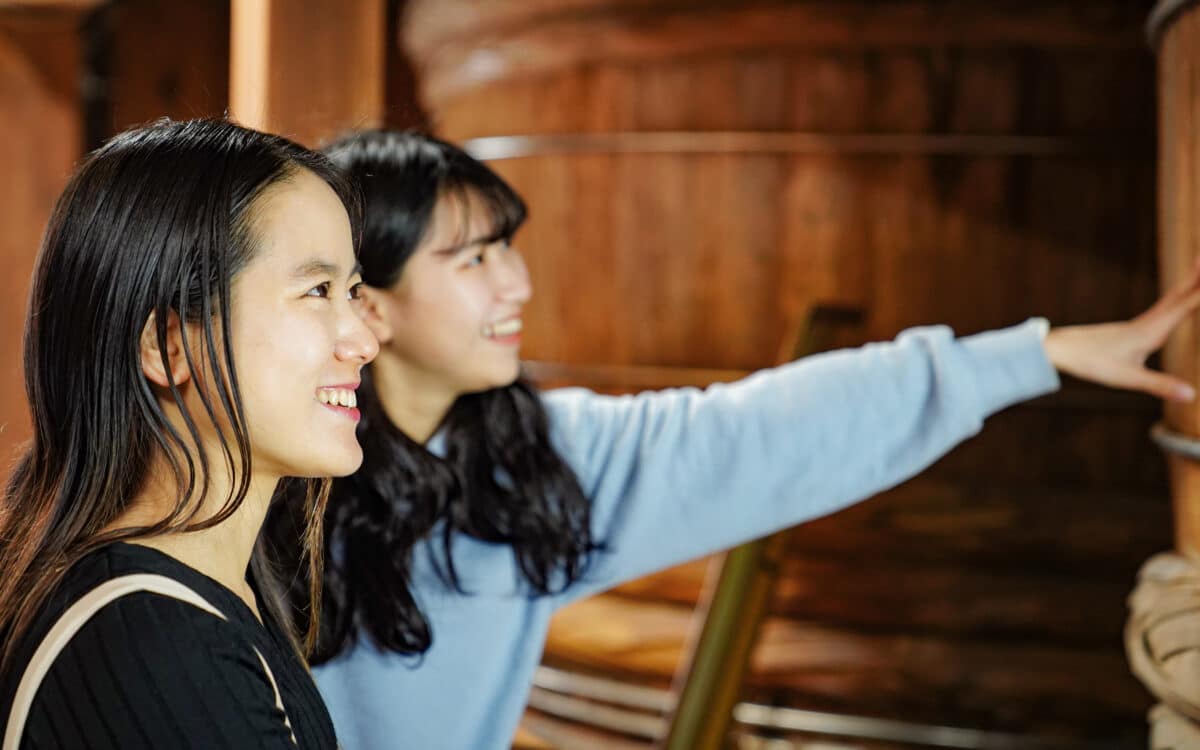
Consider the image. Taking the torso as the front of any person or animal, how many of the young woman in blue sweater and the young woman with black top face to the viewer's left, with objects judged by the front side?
0

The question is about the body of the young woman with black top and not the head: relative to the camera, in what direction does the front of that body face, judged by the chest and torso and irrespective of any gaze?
to the viewer's right

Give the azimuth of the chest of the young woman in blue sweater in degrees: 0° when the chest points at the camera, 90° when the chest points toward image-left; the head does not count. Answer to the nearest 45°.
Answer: approximately 315°

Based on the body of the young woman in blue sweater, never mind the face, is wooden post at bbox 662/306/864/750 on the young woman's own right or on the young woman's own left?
on the young woman's own left

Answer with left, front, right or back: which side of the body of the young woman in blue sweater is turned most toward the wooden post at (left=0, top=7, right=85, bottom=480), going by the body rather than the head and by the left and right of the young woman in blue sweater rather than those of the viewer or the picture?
back

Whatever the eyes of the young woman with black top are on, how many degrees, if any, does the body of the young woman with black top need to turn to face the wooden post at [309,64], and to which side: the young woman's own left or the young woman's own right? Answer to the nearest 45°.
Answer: approximately 90° to the young woman's own left

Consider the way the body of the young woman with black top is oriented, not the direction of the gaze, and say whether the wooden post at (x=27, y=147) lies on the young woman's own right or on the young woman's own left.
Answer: on the young woman's own left

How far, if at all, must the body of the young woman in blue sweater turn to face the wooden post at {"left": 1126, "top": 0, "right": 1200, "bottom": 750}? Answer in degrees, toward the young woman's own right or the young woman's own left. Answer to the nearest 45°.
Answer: approximately 45° to the young woman's own left

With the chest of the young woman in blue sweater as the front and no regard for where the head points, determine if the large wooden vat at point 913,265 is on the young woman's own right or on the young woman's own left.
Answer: on the young woman's own left

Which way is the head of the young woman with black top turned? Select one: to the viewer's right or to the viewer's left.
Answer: to the viewer's right
